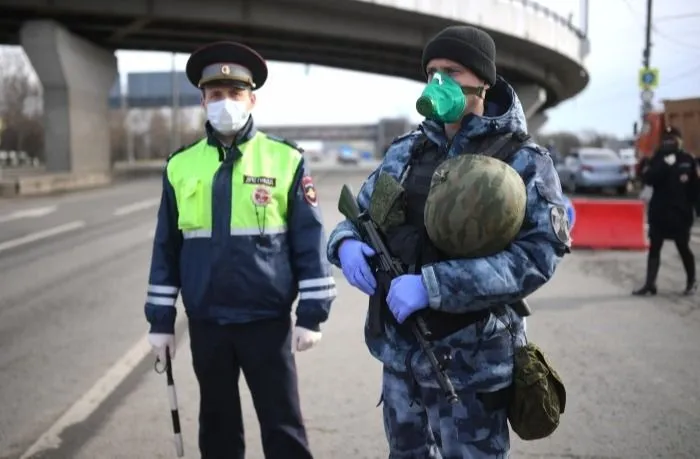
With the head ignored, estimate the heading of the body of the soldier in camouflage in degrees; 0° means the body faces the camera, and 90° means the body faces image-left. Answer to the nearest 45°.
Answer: approximately 45°

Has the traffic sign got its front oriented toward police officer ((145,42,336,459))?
yes

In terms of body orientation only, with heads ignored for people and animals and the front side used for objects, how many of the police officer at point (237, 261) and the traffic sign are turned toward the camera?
2

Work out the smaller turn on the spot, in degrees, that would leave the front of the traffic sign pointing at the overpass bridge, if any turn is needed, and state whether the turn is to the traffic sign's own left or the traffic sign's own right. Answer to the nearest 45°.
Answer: approximately 90° to the traffic sign's own right

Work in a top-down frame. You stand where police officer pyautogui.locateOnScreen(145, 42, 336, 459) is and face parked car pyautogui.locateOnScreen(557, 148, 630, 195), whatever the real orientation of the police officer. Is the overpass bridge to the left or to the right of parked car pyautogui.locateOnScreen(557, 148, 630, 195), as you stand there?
left

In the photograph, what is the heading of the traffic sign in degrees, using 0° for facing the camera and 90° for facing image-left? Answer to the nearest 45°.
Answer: approximately 0°

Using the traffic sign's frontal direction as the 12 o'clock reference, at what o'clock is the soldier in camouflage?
The soldier in camouflage is roughly at 12 o'clock from the traffic sign.

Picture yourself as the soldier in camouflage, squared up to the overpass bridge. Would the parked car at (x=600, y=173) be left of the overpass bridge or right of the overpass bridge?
right

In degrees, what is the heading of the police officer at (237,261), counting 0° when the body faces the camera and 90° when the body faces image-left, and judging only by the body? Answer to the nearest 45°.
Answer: approximately 0°
